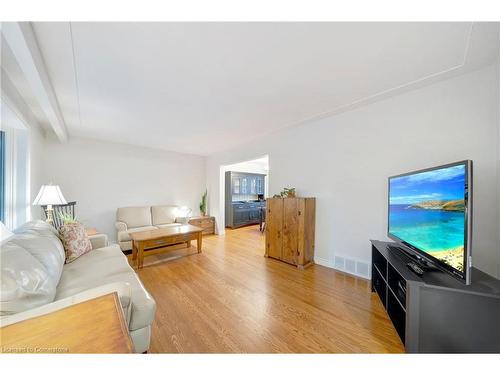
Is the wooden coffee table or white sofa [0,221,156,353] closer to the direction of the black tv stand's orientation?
the white sofa

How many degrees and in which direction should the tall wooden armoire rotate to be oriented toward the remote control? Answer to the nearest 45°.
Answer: approximately 90° to its left

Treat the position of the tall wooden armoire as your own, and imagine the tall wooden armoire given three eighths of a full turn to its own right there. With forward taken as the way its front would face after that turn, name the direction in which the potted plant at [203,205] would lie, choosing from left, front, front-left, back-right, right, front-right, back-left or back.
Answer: front-left

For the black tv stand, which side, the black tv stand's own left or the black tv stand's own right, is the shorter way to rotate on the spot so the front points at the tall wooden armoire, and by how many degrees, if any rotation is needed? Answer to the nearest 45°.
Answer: approximately 90° to the black tv stand's own right

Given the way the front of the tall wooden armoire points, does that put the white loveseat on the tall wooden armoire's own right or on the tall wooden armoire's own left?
on the tall wooden armoire's own right

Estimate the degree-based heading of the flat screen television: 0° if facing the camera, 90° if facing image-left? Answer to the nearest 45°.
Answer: approximately 45°
